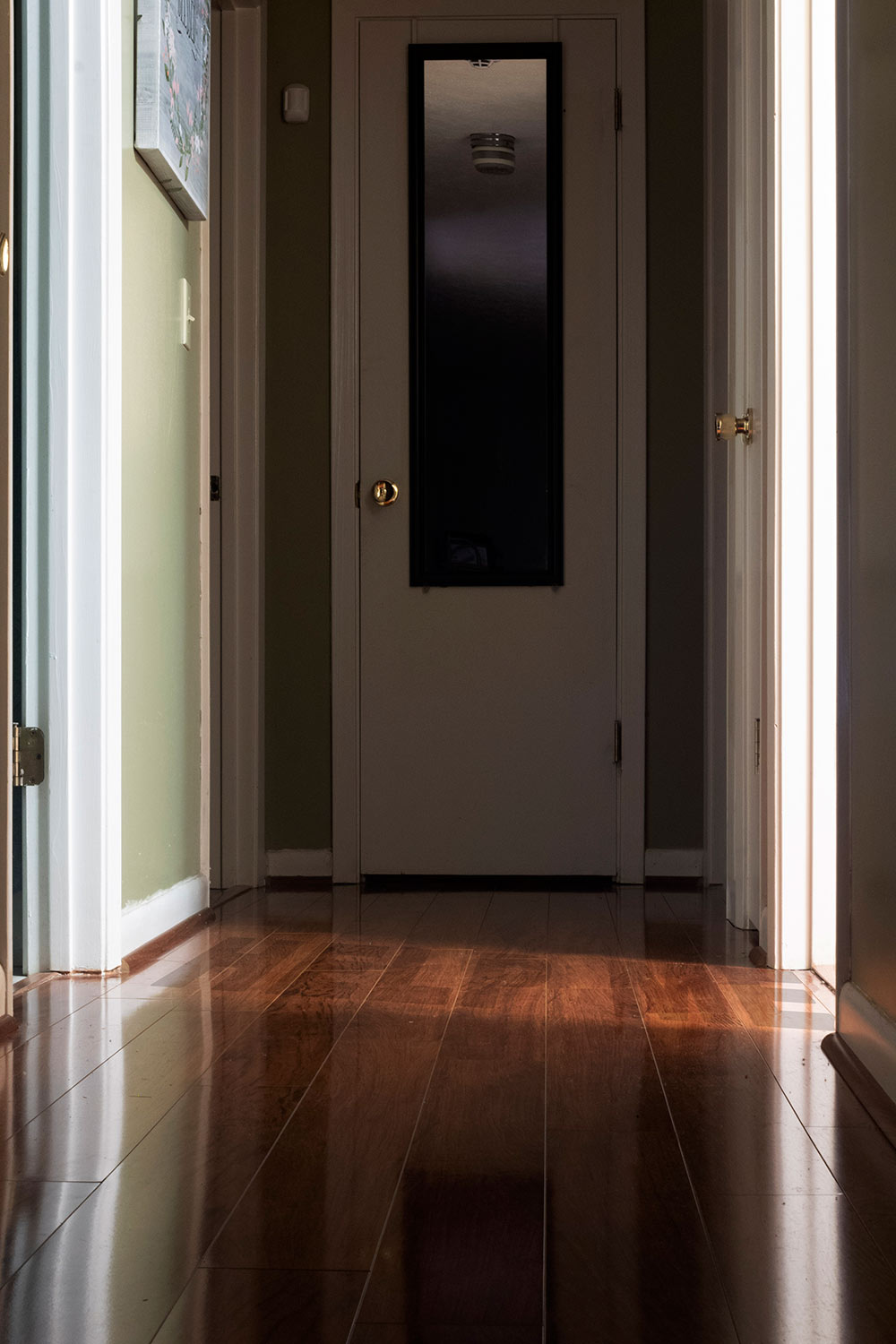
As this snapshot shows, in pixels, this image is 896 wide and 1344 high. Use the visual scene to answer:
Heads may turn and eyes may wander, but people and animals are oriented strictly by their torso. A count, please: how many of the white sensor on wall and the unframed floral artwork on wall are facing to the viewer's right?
1

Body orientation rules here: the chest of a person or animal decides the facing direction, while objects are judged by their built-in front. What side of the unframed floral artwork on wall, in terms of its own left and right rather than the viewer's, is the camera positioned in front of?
right

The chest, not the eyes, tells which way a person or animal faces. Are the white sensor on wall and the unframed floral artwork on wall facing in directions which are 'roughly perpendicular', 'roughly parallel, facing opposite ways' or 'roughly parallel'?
roughly perpendicular

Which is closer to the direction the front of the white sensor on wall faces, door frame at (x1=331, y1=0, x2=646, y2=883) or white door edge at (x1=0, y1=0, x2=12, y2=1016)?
the white door edge

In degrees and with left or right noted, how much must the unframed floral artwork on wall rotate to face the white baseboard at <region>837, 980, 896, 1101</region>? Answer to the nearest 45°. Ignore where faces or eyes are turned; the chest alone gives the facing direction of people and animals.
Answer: approximately 45° to its right

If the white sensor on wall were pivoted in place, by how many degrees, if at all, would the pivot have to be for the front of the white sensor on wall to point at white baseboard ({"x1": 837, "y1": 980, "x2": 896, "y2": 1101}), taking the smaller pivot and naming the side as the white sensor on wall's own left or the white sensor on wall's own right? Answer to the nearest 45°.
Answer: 0° — it already faces it

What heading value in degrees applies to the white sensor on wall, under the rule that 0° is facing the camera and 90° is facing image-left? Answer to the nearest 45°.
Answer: approximately 0°

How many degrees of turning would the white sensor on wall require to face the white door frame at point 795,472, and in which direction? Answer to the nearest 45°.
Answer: approximately 45° to its left
